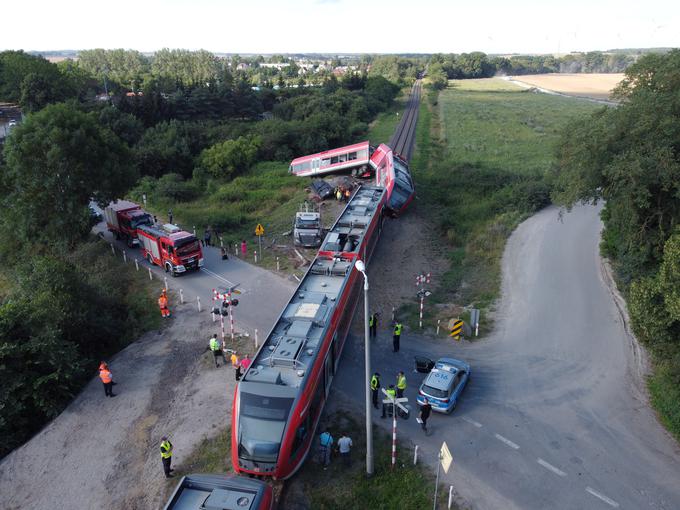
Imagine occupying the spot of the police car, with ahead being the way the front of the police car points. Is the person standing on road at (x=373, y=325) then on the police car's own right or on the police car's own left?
on the police car's own left

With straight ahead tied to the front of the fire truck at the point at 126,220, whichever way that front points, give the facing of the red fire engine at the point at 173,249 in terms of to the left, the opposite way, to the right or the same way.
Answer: the same way

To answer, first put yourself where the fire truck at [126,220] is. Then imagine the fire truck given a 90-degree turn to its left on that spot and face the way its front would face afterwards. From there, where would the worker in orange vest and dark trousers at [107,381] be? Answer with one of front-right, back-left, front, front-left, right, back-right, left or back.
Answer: back-right

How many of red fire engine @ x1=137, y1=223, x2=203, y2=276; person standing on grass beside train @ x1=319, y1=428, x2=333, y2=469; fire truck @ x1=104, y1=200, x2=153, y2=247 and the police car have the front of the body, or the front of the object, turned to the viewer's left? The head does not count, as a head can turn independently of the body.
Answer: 0

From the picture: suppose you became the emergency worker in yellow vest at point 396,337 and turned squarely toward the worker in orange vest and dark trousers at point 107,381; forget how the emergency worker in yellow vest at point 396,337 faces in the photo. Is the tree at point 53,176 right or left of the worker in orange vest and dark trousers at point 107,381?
right

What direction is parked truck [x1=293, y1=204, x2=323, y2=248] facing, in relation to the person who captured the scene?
facing the viewer

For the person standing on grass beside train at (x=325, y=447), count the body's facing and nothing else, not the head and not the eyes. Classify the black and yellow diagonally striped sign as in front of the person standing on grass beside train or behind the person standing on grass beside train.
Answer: in front

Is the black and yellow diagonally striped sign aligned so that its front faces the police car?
yes

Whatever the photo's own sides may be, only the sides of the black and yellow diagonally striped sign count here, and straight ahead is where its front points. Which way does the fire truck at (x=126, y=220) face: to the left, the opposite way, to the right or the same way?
to the left

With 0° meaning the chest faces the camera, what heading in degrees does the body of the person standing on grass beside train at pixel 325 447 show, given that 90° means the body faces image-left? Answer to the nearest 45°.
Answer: approximately 180°

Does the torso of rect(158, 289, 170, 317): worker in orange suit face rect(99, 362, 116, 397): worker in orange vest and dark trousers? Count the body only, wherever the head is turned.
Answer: no

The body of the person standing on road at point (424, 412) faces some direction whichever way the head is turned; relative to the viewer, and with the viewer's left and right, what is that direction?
facing to the left of the viewer

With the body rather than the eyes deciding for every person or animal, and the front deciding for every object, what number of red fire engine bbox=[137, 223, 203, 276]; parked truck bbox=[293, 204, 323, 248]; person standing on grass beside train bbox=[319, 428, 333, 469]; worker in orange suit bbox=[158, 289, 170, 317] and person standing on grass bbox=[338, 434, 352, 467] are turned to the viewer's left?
0

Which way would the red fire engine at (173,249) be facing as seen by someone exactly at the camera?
facing the viewer and to the right of the viewer

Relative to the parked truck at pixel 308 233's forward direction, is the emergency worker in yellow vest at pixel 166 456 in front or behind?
in front

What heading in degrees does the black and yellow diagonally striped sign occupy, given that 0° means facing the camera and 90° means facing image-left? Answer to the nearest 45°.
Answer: approximately 0°
